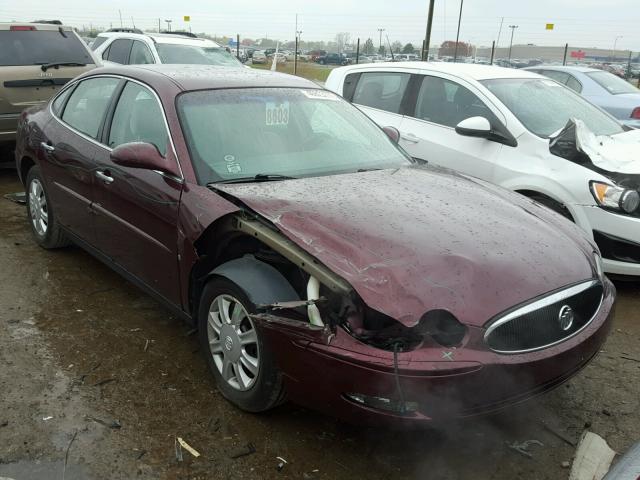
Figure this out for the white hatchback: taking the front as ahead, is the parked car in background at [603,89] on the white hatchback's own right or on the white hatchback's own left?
on the white hatchback's own left

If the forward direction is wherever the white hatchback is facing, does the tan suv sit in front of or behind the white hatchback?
behind

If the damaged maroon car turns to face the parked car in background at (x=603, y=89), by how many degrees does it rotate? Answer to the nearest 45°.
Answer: approximately 90° to its left

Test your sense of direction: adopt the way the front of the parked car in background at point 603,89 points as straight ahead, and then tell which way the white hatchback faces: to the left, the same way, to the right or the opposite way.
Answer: the opposite way

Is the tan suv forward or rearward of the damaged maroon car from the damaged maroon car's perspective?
rearward

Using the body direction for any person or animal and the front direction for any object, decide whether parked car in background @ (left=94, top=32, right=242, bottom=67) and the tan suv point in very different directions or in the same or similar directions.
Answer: very different directions

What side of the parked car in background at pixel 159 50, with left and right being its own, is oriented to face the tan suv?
right

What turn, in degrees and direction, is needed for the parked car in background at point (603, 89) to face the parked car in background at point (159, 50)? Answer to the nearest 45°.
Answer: approximately 45° to its left

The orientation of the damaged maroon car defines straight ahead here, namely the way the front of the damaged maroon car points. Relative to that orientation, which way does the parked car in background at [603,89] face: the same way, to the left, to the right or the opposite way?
the opposite way

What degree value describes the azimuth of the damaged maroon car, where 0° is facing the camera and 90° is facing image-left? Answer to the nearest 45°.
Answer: approximately 315°

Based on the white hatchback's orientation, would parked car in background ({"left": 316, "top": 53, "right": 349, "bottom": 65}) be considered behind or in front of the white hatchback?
behind

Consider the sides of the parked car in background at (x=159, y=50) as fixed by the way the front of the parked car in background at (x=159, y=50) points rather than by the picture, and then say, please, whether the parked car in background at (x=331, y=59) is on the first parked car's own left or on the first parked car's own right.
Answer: on the first parked car's own left

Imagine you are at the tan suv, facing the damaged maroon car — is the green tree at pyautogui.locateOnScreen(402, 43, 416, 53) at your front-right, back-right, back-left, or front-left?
back-left

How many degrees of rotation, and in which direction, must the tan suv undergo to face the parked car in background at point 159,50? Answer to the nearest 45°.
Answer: approximately 90° to its right
